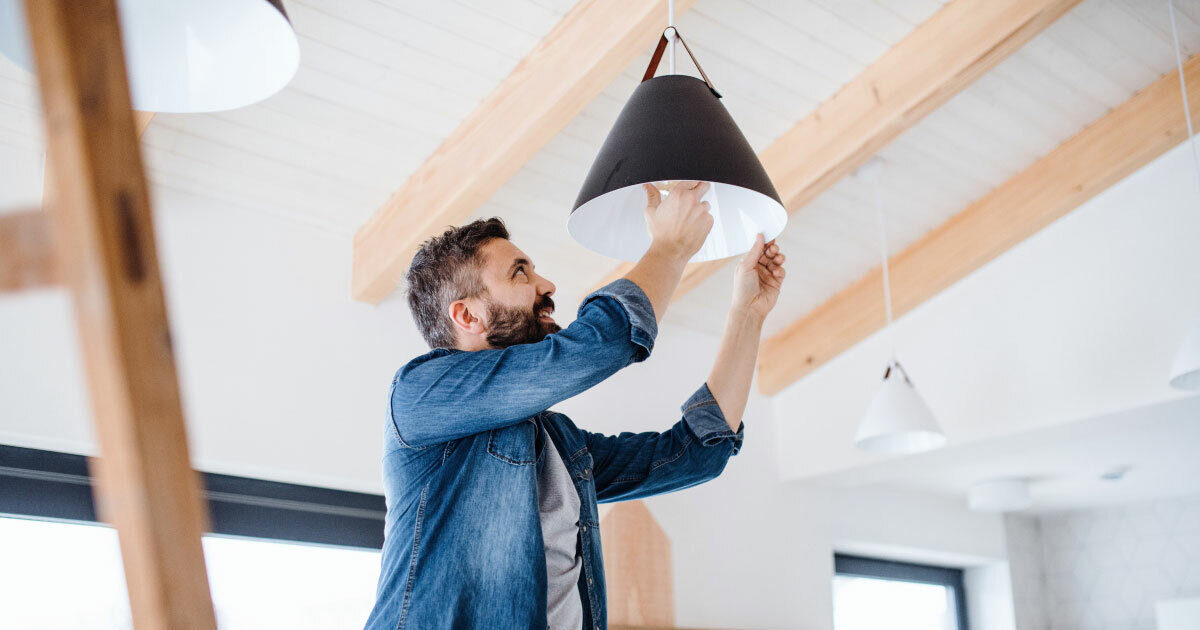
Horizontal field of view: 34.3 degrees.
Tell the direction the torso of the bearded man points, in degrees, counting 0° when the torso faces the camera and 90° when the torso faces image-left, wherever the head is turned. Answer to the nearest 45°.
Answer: approximately 315°

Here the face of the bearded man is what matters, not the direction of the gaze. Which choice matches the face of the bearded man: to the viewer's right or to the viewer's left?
to the viewer's right
